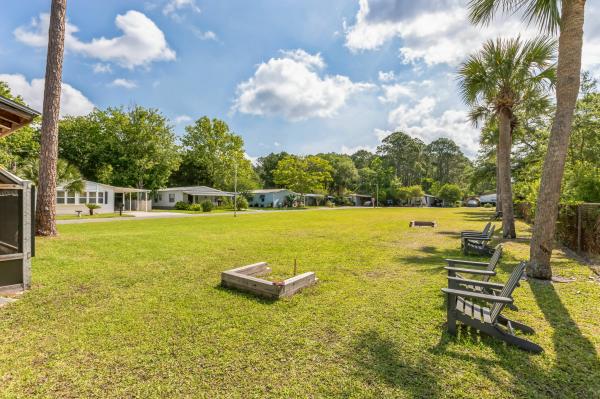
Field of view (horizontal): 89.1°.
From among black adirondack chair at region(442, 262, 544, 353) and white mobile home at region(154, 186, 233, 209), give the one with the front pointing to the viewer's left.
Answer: the black adirondack chair

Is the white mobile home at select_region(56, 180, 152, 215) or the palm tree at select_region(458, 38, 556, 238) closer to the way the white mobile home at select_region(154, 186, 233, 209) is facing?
the palm tree

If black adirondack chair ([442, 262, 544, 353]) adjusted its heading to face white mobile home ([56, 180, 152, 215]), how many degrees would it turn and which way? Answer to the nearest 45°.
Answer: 0° — it already faces it

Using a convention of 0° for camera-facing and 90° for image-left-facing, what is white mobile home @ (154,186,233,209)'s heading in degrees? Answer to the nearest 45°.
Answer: approximately 315°

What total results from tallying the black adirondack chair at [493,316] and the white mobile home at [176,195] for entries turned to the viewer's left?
1

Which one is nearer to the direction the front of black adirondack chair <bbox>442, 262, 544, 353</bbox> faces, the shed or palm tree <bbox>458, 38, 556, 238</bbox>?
the shed

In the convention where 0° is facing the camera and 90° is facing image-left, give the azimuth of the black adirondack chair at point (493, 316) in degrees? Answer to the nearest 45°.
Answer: approximately 90°

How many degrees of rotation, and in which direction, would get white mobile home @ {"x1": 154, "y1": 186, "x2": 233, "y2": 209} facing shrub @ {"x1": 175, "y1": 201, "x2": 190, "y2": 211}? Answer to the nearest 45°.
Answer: approximately 45° to its right

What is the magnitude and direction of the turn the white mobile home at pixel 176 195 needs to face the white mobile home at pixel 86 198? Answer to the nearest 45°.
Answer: approximately 90° to its right

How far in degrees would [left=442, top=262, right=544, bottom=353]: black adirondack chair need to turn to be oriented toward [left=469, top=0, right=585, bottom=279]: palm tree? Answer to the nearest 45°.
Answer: approximately 90° to its right

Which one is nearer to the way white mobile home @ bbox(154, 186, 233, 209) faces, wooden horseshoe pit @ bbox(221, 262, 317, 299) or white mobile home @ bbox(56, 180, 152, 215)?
the wooden horseshoe pit

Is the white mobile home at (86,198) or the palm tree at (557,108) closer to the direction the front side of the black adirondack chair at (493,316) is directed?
the white mobile home
